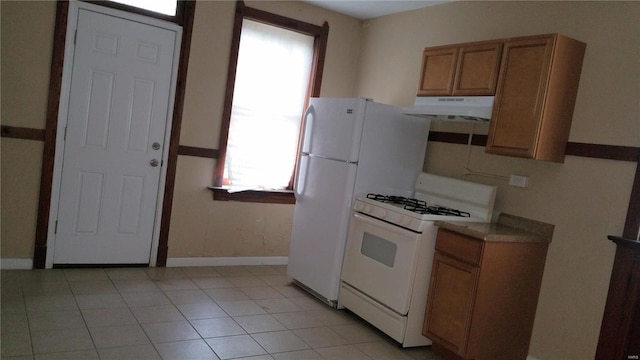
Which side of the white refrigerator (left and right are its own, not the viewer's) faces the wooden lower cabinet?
left

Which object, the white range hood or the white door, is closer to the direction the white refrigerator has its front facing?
the white door

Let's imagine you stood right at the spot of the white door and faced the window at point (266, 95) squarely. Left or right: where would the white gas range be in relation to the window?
right
